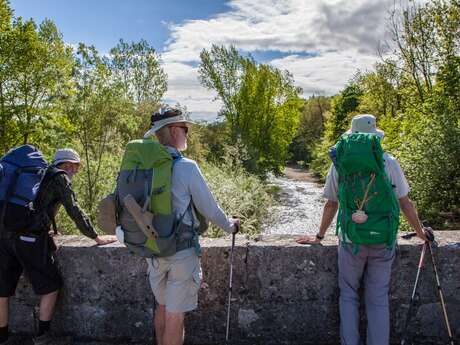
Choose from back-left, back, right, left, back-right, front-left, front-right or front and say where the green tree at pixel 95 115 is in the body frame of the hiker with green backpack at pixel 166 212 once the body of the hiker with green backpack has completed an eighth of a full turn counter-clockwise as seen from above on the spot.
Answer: front

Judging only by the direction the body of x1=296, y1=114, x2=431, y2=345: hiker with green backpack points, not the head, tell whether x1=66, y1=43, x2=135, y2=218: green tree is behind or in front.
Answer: in front

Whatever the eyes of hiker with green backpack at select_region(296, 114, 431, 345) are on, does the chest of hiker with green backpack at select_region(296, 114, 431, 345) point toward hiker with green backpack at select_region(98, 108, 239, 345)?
no

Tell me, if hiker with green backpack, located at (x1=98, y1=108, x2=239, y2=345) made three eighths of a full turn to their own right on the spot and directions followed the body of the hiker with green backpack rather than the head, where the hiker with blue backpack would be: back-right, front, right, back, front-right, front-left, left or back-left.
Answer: back-right

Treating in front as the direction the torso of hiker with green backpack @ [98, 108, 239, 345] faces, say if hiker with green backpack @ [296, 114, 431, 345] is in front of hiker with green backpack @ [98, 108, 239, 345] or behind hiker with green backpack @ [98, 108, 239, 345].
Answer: in front

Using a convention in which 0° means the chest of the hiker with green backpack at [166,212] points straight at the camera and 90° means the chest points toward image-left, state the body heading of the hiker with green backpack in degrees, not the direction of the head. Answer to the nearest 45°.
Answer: approximately 225°

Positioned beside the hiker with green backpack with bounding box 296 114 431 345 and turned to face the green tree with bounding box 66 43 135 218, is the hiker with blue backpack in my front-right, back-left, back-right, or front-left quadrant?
front-left

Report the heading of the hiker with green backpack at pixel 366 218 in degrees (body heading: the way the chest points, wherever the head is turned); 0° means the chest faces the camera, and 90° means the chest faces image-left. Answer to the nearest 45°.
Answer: approximately 180°

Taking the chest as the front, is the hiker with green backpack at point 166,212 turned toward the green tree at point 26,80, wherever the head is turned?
no

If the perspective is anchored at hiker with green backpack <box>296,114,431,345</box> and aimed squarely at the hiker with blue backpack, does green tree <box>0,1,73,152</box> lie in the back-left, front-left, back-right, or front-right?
front-right

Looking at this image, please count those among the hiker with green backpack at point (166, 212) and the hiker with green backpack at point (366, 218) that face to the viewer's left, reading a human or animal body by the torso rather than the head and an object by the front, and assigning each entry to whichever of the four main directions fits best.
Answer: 0

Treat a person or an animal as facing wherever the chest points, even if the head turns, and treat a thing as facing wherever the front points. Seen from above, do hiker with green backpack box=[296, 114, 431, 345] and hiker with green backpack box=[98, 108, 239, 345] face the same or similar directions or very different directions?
same or similar directions
